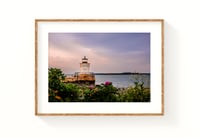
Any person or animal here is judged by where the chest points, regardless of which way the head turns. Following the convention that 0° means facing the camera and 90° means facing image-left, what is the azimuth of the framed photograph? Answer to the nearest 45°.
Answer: approximately 0°
